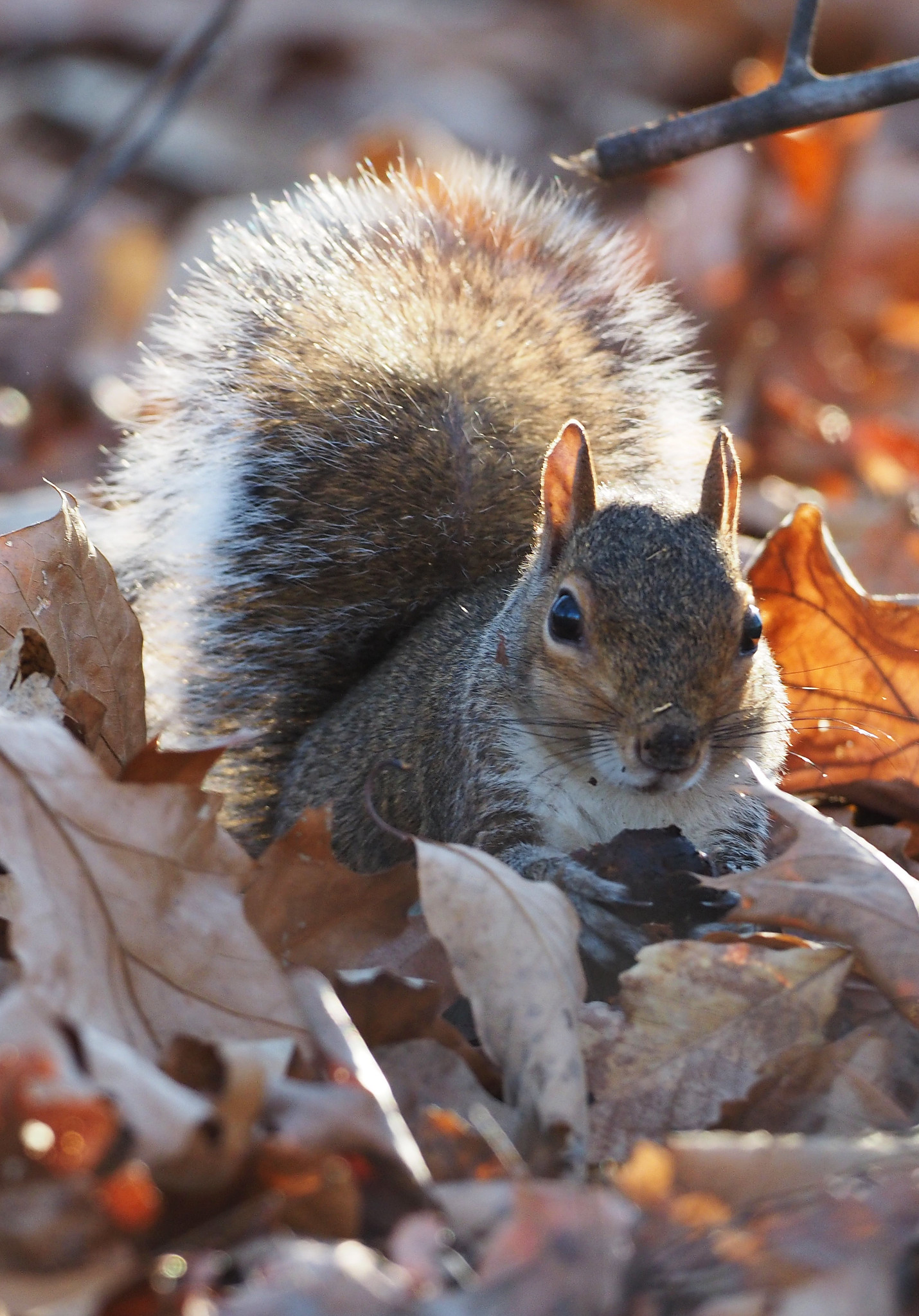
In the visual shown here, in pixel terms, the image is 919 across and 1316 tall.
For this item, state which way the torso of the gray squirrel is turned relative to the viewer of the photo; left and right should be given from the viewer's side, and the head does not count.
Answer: facing the viewer and to the right of the viewer

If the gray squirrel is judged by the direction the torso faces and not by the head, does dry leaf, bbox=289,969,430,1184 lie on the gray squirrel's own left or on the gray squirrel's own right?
on the gray squirrel's own right

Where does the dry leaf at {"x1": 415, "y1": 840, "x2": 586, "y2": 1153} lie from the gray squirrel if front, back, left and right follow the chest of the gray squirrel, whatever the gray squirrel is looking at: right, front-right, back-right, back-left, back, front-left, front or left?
front-right

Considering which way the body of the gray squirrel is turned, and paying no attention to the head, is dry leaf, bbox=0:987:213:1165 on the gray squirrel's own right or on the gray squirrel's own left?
on the gray squirrel's own right

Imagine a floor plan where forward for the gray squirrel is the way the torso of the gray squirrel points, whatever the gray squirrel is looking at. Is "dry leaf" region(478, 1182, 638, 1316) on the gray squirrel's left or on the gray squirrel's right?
on the gray squirrel's right

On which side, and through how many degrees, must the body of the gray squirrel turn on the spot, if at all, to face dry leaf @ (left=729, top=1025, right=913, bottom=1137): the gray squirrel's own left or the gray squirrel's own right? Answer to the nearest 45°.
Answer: approximately 45° to the gray squirrel's own right

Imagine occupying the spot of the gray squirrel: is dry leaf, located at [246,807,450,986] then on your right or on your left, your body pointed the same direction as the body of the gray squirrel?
on your right

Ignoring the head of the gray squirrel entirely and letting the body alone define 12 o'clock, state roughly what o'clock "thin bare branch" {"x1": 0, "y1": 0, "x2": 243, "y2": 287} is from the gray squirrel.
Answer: The thin bare branch is roughly at 7 o'clock from the gray squirrel.

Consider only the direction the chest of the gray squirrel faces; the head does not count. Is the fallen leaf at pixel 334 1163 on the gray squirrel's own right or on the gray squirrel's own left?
on the gray squirrel's own right
